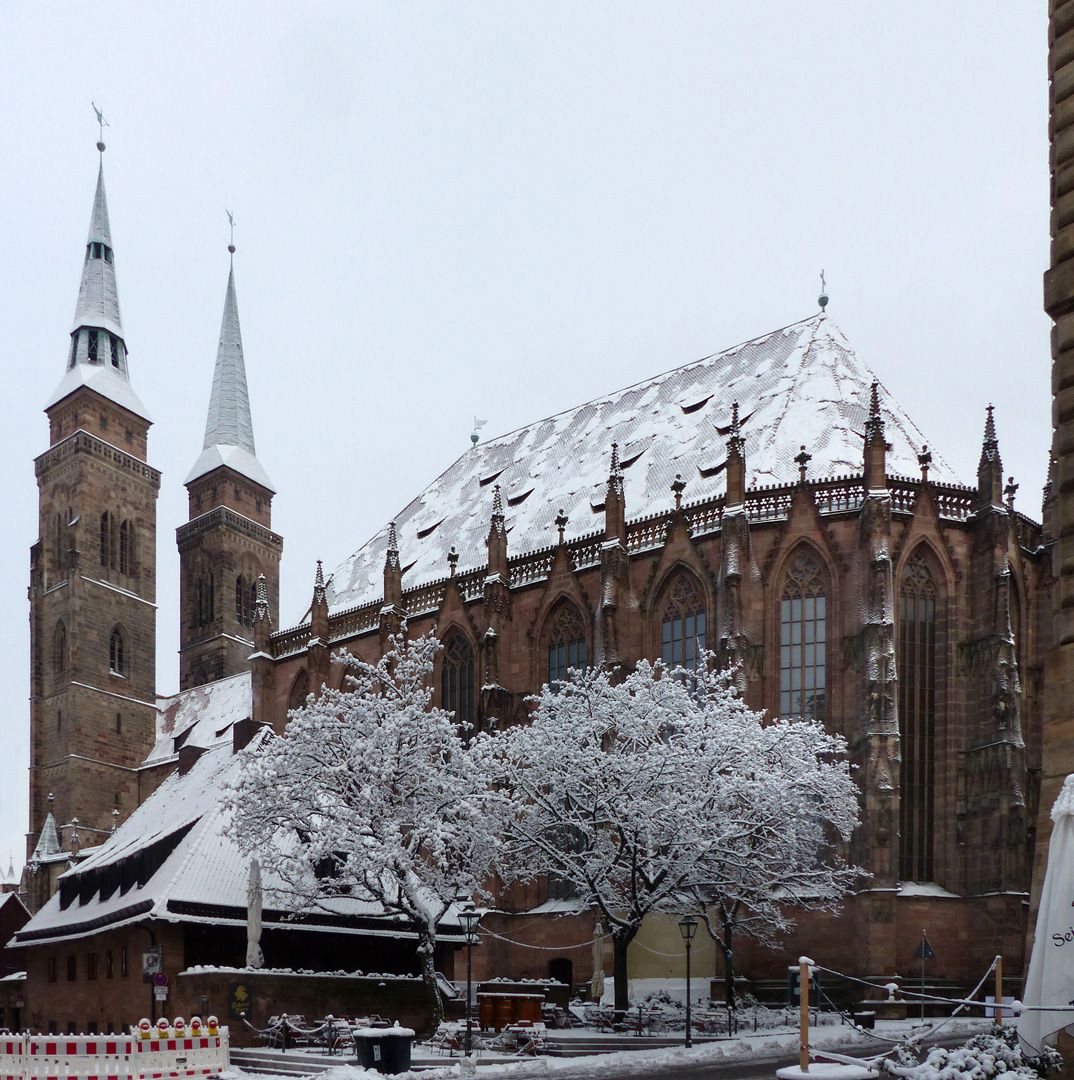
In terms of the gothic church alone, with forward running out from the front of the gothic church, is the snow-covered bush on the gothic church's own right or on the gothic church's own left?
on the gothic church's own left

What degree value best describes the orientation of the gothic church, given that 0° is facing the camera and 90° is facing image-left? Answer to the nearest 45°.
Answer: approximately 135°

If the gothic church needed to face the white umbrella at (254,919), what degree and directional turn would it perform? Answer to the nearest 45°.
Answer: approximately 90° to its left

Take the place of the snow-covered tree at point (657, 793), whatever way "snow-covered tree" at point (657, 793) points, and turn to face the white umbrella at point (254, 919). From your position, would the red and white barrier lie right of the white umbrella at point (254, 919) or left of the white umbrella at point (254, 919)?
left

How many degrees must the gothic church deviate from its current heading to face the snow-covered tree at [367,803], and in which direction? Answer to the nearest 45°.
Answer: approximately 90° to its left

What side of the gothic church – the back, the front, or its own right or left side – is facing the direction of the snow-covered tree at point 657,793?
left

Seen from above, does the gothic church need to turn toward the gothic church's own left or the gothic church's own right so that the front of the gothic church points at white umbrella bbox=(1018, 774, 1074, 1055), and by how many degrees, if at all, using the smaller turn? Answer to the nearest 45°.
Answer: approximately 135° to the gothic church's own left

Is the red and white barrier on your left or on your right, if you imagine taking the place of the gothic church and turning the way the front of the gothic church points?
on your left
